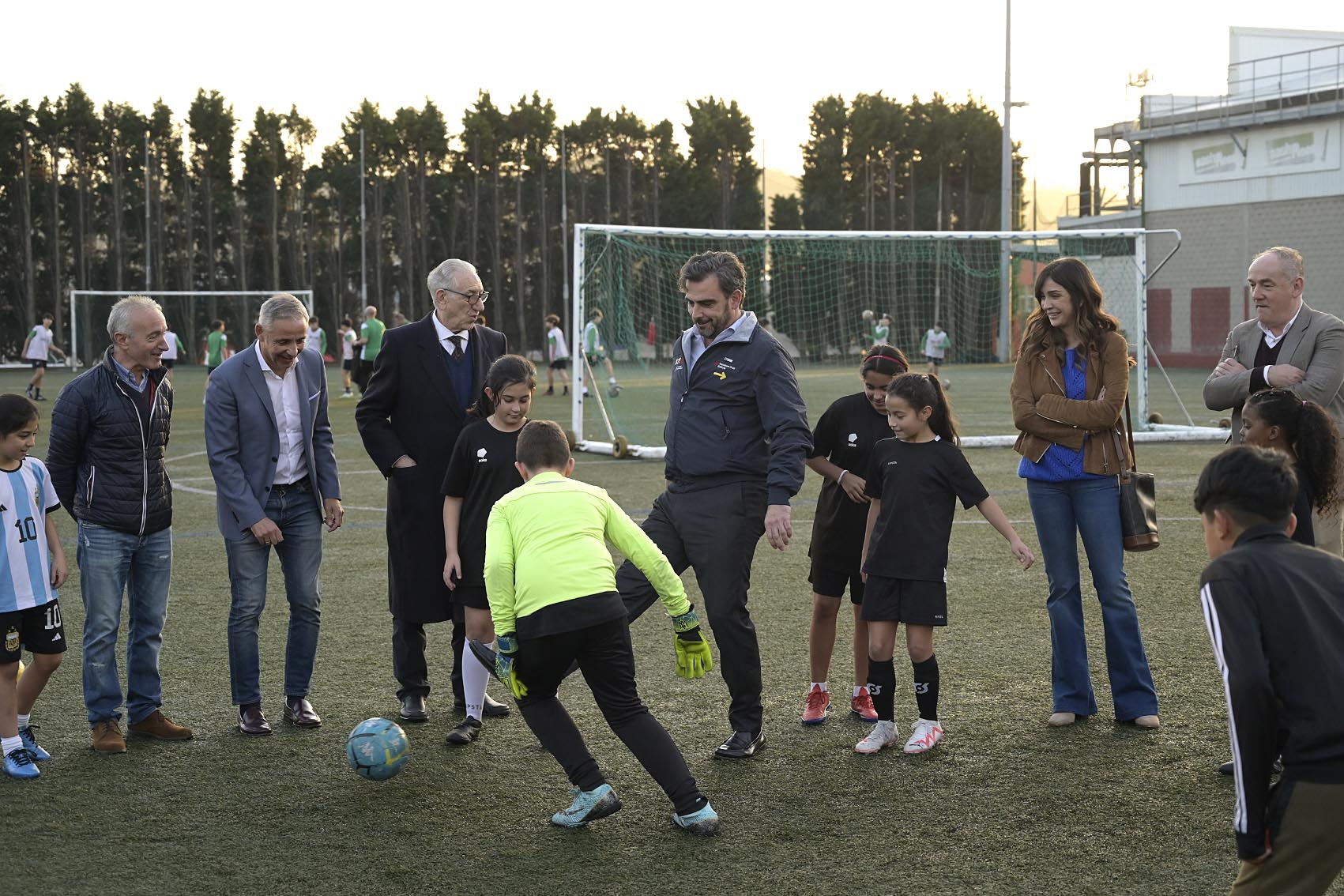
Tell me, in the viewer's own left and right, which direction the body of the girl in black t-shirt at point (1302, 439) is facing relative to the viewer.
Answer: facing to the left of the viewer

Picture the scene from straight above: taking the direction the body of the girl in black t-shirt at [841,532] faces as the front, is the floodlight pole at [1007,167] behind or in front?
behind

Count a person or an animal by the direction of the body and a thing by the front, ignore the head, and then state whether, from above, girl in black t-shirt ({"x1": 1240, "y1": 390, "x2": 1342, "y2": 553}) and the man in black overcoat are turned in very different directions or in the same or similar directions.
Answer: very different directions

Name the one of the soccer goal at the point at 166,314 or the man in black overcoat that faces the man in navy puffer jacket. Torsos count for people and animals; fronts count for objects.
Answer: the soccer goal

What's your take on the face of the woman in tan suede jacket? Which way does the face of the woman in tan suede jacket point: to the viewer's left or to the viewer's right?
to the viewer's left

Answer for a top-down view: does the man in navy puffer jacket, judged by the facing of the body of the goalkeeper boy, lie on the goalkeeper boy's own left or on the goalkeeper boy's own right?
on the goalkeeper boy's own left

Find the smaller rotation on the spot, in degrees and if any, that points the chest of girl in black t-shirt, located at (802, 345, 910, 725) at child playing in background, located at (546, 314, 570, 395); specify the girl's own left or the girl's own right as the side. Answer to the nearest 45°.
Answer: approximately 180°

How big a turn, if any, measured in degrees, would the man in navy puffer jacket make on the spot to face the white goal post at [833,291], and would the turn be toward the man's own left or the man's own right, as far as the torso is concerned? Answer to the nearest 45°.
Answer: approximately 90° to the man's own left

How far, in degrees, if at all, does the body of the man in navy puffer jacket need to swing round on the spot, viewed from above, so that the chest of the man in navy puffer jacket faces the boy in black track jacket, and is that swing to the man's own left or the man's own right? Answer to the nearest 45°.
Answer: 0° — they already face them

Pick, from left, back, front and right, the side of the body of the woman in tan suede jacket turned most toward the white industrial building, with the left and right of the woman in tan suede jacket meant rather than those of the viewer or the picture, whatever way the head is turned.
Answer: back
